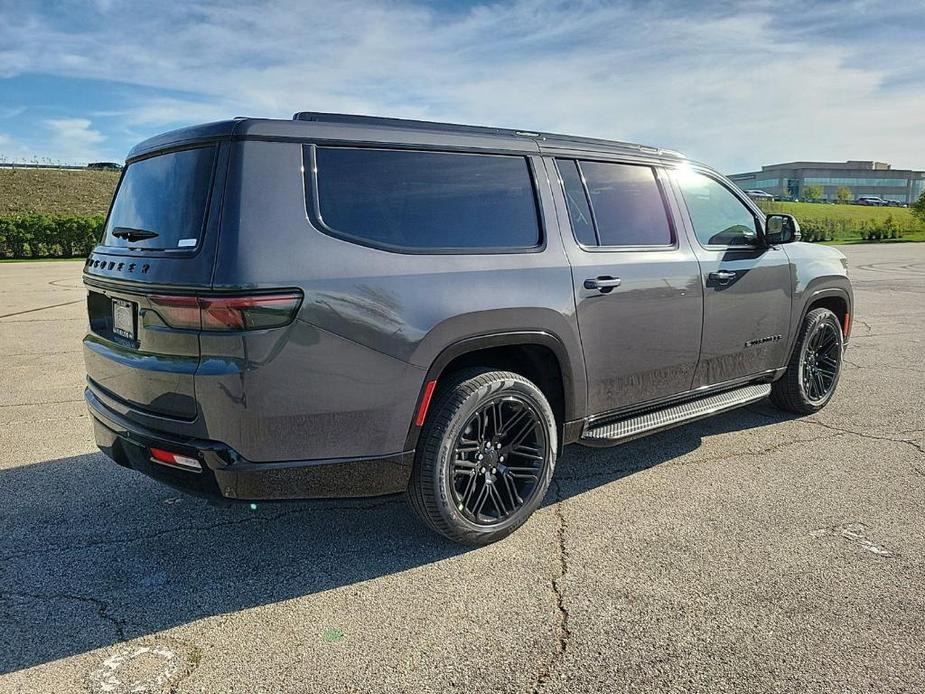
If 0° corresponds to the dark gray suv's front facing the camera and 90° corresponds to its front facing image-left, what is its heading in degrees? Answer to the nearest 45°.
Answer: approximately 225°
